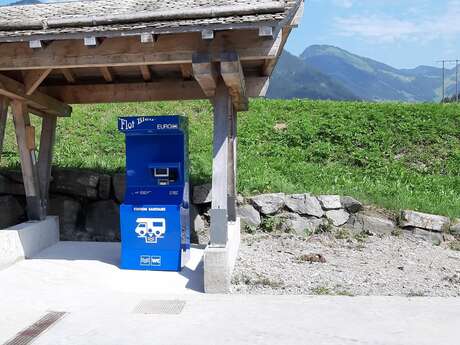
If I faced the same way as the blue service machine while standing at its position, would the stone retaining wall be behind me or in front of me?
behind

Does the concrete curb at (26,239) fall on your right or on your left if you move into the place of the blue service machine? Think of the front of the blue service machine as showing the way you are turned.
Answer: on your right

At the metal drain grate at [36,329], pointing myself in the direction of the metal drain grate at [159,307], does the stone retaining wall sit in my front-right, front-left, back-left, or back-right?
front-left

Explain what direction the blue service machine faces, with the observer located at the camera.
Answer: facing the viewer

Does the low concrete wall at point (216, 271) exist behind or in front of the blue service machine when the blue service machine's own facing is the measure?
in front

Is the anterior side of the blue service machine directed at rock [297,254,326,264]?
no

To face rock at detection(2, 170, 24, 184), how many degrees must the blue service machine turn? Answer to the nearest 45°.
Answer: approximately 135° to its right

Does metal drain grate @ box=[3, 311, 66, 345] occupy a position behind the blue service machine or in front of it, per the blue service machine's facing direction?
in front
